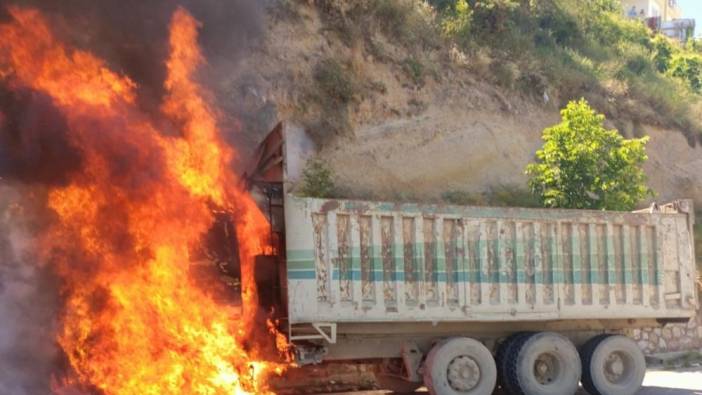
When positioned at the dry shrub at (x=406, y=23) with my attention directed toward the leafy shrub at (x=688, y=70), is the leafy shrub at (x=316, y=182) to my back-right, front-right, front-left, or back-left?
back-right

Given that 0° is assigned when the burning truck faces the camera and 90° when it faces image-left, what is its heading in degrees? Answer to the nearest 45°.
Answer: approximately 90°

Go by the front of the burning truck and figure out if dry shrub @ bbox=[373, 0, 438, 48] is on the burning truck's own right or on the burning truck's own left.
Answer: on the burning truck's own right

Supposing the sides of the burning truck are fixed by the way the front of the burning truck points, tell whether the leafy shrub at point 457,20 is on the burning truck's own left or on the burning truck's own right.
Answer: on the burning truck's own right

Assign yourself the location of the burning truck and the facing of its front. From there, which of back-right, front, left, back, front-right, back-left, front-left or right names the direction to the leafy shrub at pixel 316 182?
right

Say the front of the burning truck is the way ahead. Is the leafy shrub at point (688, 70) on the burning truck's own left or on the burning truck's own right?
on the burning truck's own right

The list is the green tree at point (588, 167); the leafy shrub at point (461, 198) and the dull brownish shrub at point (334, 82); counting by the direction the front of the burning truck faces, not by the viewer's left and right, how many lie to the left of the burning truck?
0

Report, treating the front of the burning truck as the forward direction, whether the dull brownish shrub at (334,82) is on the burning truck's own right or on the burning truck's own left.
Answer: on the burning truck's own right
